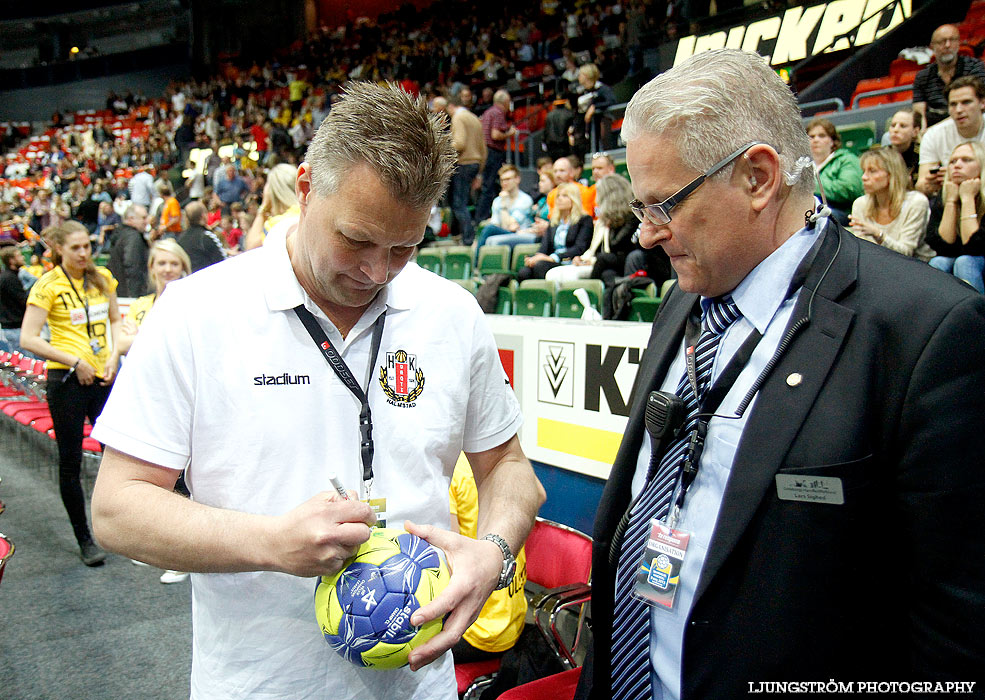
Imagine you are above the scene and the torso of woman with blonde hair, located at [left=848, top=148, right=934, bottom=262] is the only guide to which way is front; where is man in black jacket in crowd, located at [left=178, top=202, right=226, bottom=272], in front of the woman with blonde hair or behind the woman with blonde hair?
in front

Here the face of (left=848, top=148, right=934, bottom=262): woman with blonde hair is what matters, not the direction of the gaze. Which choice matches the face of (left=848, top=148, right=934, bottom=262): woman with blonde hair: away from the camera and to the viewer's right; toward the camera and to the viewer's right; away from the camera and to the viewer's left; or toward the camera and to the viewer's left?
toward the camera and to the viewer's left

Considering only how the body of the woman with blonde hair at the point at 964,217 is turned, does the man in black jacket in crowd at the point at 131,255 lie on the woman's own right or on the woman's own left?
on the woman's own right

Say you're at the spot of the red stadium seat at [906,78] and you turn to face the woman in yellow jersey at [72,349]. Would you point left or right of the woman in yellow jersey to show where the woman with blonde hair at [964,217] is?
left

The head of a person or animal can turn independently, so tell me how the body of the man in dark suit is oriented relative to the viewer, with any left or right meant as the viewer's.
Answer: facing the viewer and to the left of the viewer

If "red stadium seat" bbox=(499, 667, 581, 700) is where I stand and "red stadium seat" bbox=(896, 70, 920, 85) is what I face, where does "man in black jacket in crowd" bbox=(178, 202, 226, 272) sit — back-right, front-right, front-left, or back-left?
front-left

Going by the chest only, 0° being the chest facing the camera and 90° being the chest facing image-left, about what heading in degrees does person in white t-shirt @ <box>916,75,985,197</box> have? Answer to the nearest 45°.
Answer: approximately 45°

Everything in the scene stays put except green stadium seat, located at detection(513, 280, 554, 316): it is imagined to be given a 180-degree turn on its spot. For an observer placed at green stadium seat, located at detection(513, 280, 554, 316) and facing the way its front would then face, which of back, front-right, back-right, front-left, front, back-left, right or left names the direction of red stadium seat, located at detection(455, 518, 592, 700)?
back-right

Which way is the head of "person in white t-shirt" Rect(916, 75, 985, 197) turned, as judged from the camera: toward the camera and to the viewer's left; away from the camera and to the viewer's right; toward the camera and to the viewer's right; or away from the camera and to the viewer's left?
toward the camera and to the viewer's left

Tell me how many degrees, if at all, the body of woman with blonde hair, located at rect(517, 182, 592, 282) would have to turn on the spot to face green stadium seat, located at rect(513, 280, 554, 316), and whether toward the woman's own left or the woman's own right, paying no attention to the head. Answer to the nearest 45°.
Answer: approximately 45° to the woman's own left

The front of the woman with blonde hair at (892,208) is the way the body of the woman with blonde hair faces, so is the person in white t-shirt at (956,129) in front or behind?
behind
